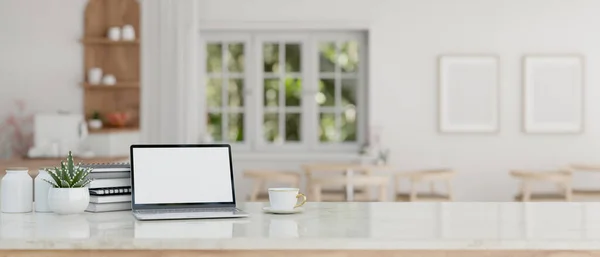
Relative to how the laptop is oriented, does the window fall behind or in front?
behind

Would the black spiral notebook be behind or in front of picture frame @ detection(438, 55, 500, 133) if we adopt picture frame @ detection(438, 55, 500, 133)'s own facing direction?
in front

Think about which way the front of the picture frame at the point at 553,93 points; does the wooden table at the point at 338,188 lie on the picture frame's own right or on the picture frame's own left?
on the picture frame's own right

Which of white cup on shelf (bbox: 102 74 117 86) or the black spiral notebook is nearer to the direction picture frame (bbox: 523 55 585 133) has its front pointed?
the black spiral notebook

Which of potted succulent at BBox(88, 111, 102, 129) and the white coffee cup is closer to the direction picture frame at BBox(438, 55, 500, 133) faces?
the white coffee cup

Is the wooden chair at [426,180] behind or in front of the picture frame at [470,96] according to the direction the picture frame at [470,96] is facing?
in front

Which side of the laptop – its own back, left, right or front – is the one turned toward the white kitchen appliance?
back

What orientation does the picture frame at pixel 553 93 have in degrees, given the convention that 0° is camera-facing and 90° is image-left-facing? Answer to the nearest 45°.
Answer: approximately 0°

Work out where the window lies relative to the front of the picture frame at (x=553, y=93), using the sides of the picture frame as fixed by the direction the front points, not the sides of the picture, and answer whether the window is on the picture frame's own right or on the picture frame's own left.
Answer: on the picture frame's own right

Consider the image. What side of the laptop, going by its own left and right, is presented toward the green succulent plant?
right

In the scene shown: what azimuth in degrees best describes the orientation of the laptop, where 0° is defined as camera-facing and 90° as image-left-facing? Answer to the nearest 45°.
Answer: approximately 0°

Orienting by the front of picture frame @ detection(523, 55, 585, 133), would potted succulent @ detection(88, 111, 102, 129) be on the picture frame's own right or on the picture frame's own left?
on the picture frame's own right

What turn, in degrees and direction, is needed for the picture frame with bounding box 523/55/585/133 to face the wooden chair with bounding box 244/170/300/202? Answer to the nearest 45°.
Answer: approximately 45° to its right
